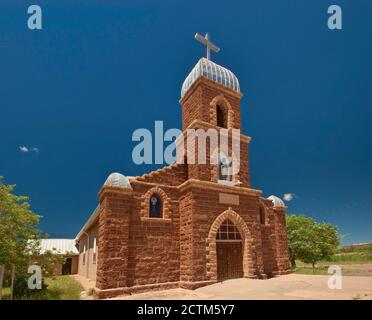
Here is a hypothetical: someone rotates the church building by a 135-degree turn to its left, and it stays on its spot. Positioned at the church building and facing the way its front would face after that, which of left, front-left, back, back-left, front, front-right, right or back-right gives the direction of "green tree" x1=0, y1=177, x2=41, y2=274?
left

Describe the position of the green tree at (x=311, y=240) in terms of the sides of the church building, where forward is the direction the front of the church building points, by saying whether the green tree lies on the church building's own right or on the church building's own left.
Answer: on the church building's own left

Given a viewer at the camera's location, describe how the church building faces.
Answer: facing the viewer and to the right of the viewer
